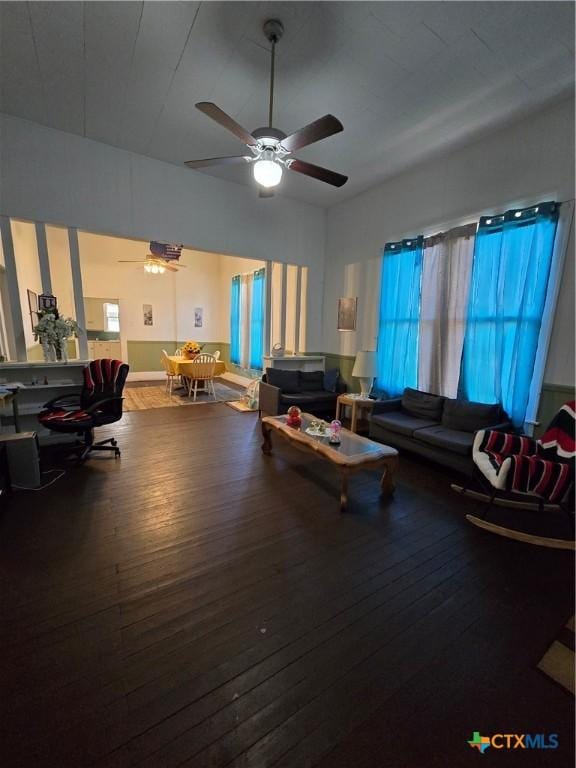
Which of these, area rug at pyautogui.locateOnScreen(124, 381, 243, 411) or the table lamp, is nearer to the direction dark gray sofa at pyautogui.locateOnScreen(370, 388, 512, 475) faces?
the area rug

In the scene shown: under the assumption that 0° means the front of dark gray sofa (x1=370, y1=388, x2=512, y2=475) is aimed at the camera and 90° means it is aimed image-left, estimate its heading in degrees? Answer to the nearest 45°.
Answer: approximately 45°

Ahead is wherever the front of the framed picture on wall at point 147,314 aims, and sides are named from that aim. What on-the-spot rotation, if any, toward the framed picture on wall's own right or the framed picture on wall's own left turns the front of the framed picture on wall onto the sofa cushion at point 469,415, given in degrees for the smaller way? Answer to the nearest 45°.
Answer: approximately 45° to the framed picture on wall's own left

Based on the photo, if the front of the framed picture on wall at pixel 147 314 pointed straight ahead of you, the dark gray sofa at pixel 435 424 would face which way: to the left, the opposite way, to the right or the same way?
to the right

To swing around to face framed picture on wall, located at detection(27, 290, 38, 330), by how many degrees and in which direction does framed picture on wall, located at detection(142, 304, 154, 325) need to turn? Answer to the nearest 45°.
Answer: approximately 45° to its right

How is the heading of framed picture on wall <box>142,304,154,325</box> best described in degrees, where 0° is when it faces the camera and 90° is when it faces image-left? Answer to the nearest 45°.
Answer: approximately 0°

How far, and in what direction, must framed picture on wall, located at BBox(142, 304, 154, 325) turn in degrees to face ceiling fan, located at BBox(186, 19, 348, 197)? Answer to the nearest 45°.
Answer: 0° — it already faces it
